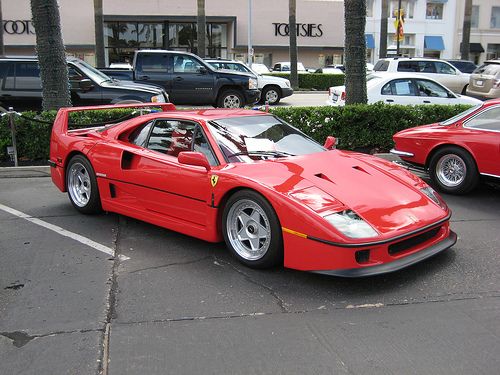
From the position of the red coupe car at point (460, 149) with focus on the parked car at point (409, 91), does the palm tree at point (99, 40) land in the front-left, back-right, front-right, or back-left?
front-left

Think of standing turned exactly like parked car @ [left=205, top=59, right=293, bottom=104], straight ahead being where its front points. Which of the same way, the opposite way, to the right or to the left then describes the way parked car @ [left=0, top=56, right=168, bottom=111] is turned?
the same way

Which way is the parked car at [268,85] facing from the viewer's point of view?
to the viewer's right

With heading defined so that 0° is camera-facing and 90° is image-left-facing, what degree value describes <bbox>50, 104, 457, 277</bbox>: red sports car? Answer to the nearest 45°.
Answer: approximately 315°

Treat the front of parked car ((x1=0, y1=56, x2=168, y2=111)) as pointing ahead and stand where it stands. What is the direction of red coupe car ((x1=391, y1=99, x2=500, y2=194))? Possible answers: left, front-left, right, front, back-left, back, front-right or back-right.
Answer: front-right

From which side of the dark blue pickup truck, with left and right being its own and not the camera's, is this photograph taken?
right

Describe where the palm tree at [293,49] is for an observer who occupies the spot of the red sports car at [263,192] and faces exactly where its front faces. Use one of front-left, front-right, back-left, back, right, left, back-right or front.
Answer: back-left

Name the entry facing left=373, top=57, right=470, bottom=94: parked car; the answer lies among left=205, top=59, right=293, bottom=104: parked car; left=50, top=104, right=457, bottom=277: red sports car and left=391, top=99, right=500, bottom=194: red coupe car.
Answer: left=205, top=59, right=293, bottom=104: parked car

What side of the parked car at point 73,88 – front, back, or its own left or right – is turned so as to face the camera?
right

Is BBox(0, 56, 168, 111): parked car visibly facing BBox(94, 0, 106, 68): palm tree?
no

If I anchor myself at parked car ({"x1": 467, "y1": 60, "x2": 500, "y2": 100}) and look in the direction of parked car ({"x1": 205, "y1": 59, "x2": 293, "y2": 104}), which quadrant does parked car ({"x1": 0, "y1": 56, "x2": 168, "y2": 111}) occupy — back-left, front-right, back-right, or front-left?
front-left
